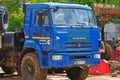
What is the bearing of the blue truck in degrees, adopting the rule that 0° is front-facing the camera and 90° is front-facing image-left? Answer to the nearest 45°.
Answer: approximately 315°
